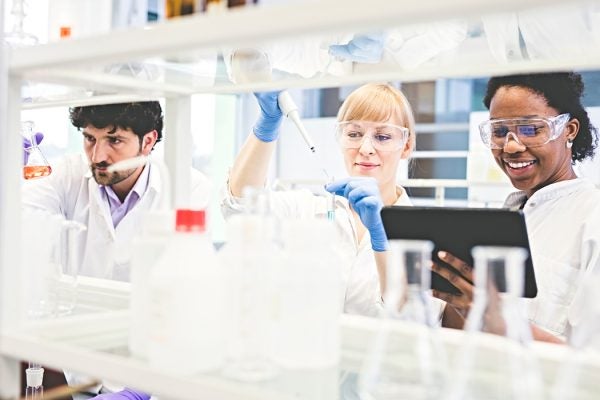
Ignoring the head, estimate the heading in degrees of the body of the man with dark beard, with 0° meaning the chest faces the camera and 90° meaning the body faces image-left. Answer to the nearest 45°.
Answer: approximately 45°

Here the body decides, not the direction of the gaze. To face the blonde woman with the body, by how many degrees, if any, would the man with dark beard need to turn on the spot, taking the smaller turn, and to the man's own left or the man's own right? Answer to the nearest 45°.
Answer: approximately 90° to the man's own left

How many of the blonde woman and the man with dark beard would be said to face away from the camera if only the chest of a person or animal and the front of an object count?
0

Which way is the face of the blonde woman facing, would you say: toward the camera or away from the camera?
toward the camera

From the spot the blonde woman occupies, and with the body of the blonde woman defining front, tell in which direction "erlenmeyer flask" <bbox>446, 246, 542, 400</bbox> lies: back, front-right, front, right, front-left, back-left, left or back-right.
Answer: front-left

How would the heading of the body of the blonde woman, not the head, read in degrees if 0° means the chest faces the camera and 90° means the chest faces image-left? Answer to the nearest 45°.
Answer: approximately 45°

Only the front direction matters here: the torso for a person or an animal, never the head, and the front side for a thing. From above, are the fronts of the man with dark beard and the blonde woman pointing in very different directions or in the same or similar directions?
same or similar directions

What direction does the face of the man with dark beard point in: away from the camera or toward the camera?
toward the camera

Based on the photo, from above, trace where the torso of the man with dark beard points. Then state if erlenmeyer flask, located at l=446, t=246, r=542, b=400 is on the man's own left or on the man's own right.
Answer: on the man's own left

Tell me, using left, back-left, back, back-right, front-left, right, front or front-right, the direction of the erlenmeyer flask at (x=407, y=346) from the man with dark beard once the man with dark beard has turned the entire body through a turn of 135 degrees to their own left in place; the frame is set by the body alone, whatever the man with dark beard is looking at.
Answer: right
